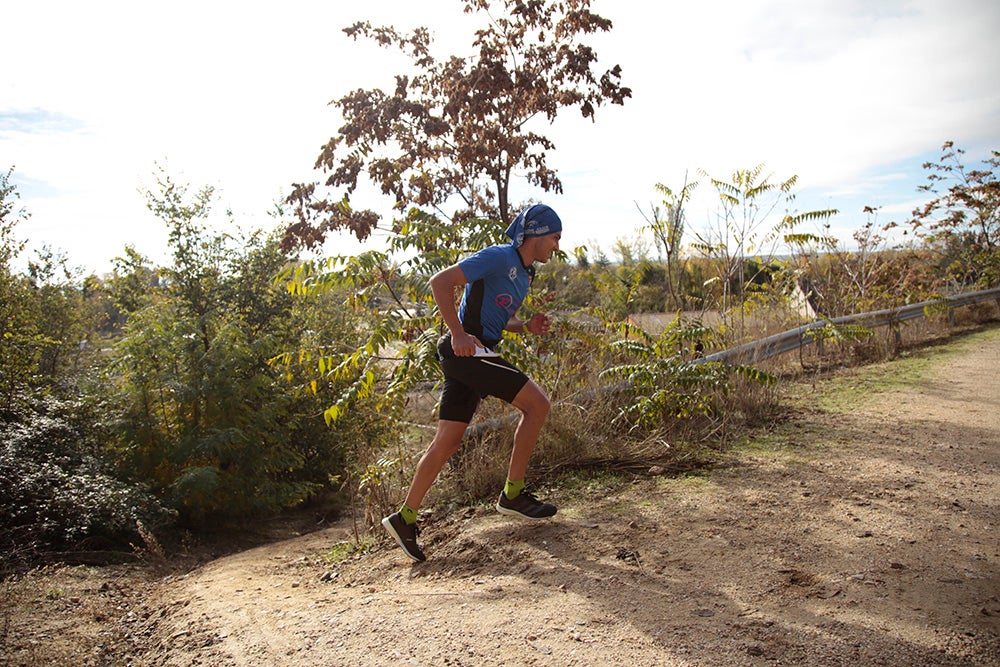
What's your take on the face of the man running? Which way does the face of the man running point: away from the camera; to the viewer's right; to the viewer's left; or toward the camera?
to the viewer's right

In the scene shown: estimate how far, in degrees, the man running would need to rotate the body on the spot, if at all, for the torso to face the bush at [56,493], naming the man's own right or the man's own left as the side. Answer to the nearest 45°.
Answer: approximately 135° to the man's own left

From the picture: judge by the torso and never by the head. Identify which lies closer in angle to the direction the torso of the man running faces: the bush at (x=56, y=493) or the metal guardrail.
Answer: the metal guardrail

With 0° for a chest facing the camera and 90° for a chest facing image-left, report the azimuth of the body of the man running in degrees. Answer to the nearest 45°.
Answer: approximately 270°
